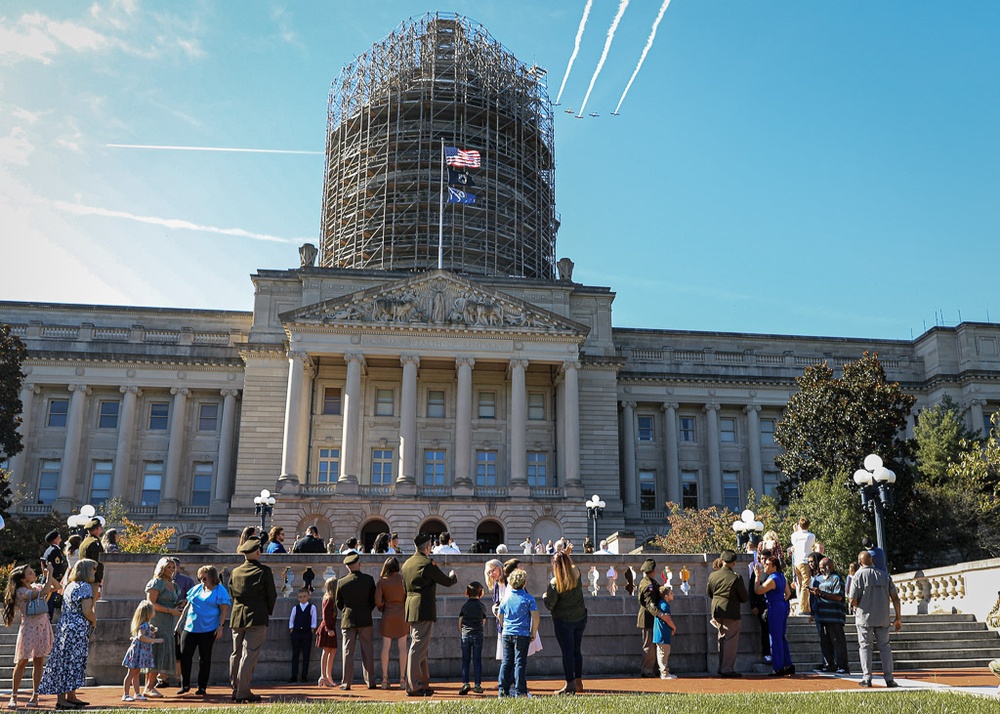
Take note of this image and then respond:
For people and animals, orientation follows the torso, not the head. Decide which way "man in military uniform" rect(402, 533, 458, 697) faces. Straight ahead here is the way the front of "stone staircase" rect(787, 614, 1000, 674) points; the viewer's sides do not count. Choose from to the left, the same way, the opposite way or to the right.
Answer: the opposite way

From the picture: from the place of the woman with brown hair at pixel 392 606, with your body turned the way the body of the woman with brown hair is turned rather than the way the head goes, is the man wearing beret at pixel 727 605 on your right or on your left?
on your right

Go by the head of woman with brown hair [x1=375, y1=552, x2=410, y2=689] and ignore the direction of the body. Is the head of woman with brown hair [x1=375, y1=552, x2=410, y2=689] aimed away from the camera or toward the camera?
away from the camera

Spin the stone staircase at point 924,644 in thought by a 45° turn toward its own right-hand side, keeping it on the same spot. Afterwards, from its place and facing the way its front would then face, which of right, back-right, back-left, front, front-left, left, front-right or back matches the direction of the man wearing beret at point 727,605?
front

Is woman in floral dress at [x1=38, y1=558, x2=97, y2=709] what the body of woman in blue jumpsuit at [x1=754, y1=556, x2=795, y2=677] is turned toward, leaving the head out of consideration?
no

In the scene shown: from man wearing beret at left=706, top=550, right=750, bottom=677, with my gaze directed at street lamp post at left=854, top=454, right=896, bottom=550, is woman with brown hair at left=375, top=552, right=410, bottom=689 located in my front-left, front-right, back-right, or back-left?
back-left

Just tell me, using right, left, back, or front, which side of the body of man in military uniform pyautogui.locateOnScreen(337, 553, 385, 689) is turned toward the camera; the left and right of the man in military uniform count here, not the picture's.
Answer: back

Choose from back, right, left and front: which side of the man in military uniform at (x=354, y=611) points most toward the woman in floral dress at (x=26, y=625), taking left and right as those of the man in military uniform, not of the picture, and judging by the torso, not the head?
left

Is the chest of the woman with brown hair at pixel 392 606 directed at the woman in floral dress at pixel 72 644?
no

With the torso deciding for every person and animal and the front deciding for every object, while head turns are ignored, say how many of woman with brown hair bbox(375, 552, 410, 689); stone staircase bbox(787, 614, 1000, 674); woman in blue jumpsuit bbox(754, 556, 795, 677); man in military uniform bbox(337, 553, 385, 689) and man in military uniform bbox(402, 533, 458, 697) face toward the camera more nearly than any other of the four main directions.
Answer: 1

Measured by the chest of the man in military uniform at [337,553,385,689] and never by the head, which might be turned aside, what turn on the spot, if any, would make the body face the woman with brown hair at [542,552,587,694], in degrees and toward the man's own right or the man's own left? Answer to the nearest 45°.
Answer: approximately 135° to the man's own right

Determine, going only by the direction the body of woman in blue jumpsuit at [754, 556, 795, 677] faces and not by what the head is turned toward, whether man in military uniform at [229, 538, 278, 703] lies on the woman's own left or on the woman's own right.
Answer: on the woman's own left

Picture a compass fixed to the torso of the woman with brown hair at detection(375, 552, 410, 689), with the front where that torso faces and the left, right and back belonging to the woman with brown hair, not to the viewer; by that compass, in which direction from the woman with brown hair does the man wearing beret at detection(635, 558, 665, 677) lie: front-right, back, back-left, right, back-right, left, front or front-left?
right

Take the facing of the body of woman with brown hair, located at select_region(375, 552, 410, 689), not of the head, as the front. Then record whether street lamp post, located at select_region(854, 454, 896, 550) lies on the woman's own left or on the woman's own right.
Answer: on the woman's own right

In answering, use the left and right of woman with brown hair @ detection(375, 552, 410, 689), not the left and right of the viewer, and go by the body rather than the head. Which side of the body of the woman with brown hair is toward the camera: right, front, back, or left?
back

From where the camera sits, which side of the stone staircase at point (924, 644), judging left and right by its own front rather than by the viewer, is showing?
front

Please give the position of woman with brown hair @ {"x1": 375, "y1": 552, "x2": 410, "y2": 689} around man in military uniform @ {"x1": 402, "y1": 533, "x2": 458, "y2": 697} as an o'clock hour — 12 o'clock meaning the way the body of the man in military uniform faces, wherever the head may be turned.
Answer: The woman with brown hair is roughly at 9 o'clock from the man in military uniform.

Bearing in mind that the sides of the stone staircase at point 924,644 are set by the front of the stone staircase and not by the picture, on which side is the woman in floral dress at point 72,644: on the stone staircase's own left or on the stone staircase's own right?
on the stone staircase's own right

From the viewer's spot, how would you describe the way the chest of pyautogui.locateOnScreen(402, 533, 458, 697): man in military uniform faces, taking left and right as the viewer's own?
facing away from the viewer and to the right of the viewer

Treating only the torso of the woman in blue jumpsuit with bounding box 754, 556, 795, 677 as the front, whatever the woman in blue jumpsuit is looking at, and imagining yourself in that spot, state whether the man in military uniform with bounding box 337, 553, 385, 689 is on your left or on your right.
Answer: on your left

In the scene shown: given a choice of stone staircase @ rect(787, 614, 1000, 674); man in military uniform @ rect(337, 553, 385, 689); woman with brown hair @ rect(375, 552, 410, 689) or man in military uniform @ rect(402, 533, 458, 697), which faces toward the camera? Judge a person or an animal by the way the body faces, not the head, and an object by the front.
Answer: the stone staircase

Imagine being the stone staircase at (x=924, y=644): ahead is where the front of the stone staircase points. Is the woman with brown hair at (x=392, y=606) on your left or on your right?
on your right

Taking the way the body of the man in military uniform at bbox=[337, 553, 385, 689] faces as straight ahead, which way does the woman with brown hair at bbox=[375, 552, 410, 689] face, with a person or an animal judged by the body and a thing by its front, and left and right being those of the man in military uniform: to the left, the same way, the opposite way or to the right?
the same way
